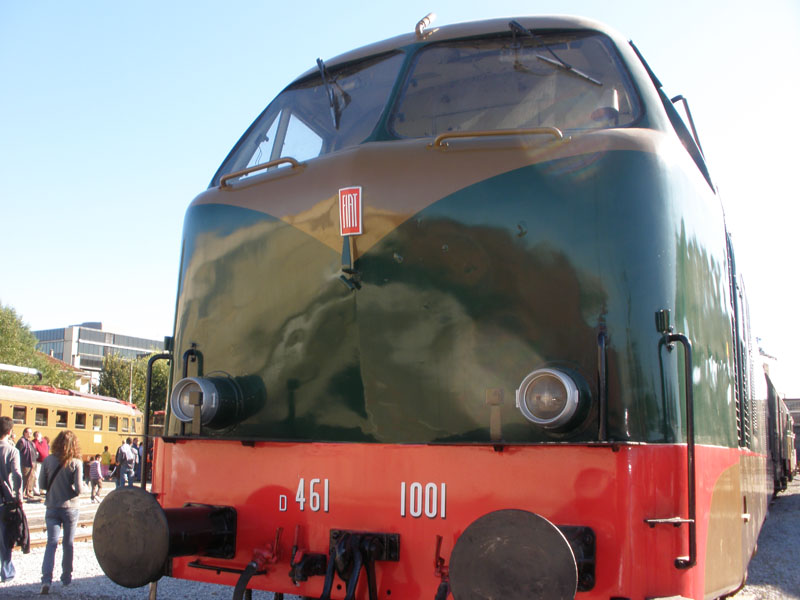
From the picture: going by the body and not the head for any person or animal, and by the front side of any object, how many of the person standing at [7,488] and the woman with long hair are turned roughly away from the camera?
2

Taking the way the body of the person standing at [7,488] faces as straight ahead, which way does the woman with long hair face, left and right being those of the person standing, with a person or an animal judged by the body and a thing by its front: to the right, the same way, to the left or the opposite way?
the same way

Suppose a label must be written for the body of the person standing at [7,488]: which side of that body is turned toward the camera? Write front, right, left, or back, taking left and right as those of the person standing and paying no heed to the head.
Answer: back

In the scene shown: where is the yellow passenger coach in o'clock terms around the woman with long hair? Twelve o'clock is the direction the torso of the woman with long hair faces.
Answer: The yellow passenger coach is roughly at 12 o'clock from the woman with long hair.

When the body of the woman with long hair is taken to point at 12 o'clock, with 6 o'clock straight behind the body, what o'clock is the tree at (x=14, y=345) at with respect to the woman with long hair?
The tree is roughly at 12 o'clock from the woman with long hair.

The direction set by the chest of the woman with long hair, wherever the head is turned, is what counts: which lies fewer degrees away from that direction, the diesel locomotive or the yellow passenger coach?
the yellow passenger coach

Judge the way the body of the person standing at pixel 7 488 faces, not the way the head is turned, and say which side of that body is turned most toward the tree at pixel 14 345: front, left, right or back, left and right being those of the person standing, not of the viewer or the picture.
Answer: front

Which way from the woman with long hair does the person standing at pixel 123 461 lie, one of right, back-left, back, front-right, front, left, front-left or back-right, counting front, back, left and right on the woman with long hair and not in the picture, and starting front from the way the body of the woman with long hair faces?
front

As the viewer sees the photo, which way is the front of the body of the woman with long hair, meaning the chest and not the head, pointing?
away from the camera

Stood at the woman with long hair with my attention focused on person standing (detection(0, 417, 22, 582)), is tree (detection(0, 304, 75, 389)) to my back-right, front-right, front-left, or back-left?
front-right
